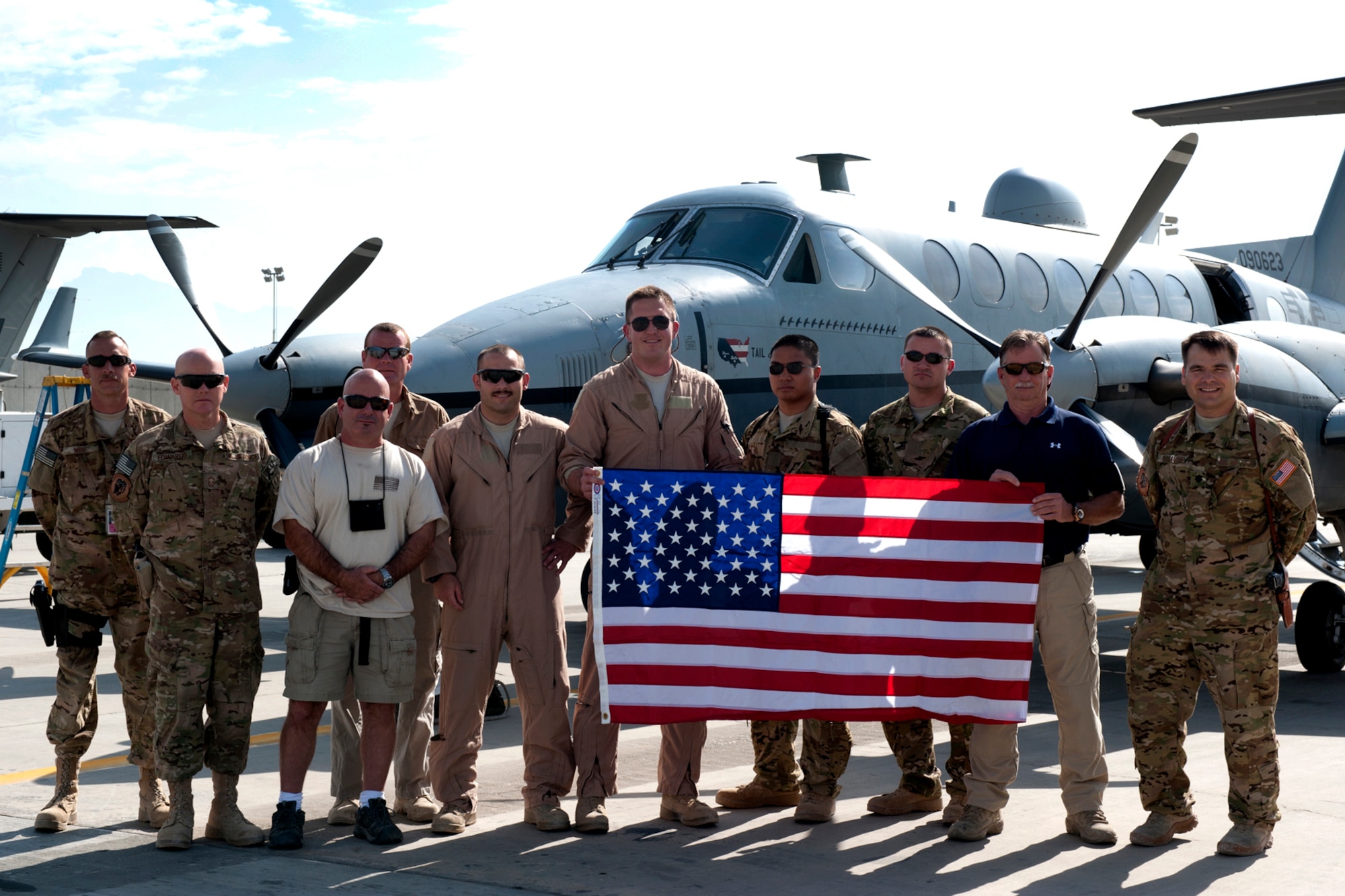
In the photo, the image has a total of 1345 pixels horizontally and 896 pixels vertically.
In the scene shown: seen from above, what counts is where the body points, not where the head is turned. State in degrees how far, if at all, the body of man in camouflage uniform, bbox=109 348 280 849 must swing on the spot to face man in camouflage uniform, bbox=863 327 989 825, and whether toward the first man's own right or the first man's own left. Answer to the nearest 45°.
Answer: approximately 90° to the first man's own left

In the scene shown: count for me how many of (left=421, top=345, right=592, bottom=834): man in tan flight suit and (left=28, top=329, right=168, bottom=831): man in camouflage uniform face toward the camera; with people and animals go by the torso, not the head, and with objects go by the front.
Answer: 2

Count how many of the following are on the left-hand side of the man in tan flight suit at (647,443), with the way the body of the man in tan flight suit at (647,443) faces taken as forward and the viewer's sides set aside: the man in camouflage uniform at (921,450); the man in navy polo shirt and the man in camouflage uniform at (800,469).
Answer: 3

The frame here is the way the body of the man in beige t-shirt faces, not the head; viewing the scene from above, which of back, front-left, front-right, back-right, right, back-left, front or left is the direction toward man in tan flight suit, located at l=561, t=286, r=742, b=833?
left

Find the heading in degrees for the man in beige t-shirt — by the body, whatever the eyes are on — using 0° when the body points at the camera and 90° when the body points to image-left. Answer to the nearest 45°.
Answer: approximately 0°

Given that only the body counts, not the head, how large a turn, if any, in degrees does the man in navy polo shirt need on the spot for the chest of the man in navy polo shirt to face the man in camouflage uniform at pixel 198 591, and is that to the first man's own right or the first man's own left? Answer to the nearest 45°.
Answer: approximately 90° to the first man's own right

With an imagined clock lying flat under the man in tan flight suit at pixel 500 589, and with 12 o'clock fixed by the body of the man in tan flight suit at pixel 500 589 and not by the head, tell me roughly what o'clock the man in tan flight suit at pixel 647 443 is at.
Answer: the man in tan flight suit at pixel 647 443 is roughly at 9 o'clock from the man in tan flight suit at pixel 500 589.

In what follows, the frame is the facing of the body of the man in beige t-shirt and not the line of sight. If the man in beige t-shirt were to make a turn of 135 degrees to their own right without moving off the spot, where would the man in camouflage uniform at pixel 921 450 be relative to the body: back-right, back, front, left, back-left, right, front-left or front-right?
back-right

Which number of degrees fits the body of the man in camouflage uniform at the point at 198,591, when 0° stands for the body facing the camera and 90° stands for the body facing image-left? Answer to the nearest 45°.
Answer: approximately 0°
